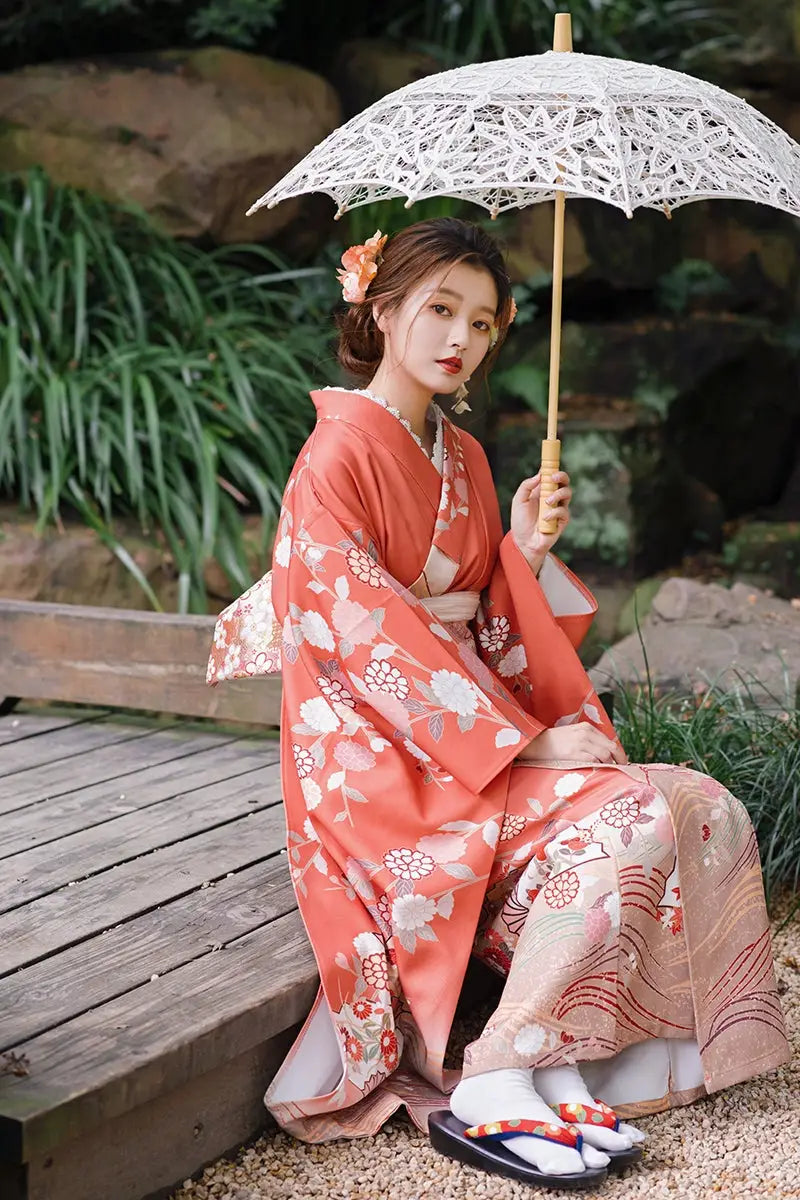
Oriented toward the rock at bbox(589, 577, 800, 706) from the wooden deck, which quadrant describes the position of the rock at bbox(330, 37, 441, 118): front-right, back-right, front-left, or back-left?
front-left

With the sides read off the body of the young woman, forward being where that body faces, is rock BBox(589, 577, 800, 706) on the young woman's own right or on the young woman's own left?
on the young woman's own left

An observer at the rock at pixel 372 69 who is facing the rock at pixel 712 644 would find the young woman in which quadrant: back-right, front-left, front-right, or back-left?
front-right

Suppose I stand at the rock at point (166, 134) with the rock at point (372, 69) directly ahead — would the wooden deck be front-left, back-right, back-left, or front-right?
back-right

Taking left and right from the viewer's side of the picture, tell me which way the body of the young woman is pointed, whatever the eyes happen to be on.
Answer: facing the viewer and to the right of the viewer

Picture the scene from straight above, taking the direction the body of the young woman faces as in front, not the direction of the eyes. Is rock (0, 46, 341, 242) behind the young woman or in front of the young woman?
behind

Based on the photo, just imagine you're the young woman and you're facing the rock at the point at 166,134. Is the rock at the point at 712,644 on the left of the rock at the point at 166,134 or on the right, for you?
right

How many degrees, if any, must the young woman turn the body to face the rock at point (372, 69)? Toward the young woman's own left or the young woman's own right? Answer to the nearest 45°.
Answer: approximately 135° to the young woman's own left
